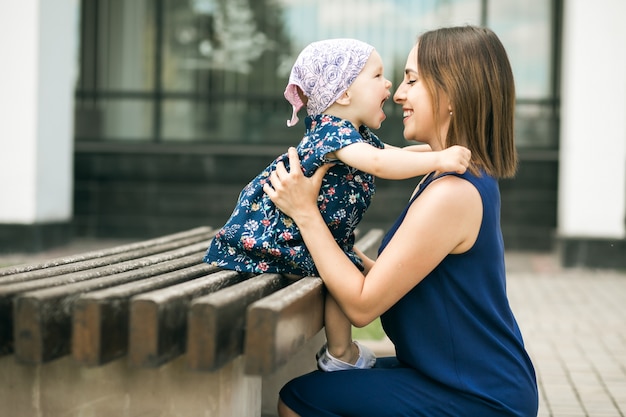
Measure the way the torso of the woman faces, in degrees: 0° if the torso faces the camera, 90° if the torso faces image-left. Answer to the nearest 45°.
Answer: approximately 90°

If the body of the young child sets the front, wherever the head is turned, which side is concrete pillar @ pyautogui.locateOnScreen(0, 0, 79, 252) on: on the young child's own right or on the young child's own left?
on the young child's own left

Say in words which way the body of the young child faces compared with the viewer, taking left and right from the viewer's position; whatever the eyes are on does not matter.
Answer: facing to the right of the viewer
